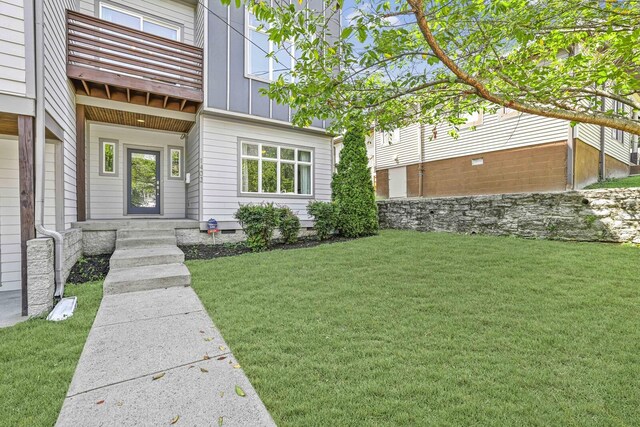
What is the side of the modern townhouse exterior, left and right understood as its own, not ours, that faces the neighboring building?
left

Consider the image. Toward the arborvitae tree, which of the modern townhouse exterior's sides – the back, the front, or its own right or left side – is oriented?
left

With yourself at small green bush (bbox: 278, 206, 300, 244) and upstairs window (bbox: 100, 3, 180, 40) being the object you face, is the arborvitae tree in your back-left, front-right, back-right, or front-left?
back-right

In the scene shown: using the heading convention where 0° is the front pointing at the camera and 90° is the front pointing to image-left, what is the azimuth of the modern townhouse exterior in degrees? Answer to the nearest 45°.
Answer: approximately 0°

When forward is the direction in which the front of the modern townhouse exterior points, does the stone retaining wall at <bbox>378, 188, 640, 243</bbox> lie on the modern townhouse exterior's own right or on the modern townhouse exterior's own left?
on the modern townhouse exterior's own left

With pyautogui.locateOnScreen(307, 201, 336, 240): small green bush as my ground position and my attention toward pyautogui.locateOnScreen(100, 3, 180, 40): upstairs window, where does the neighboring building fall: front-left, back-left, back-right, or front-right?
back-right

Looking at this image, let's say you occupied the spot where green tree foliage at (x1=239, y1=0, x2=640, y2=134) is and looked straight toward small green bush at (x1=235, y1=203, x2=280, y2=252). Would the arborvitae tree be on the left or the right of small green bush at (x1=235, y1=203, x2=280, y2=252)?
right
